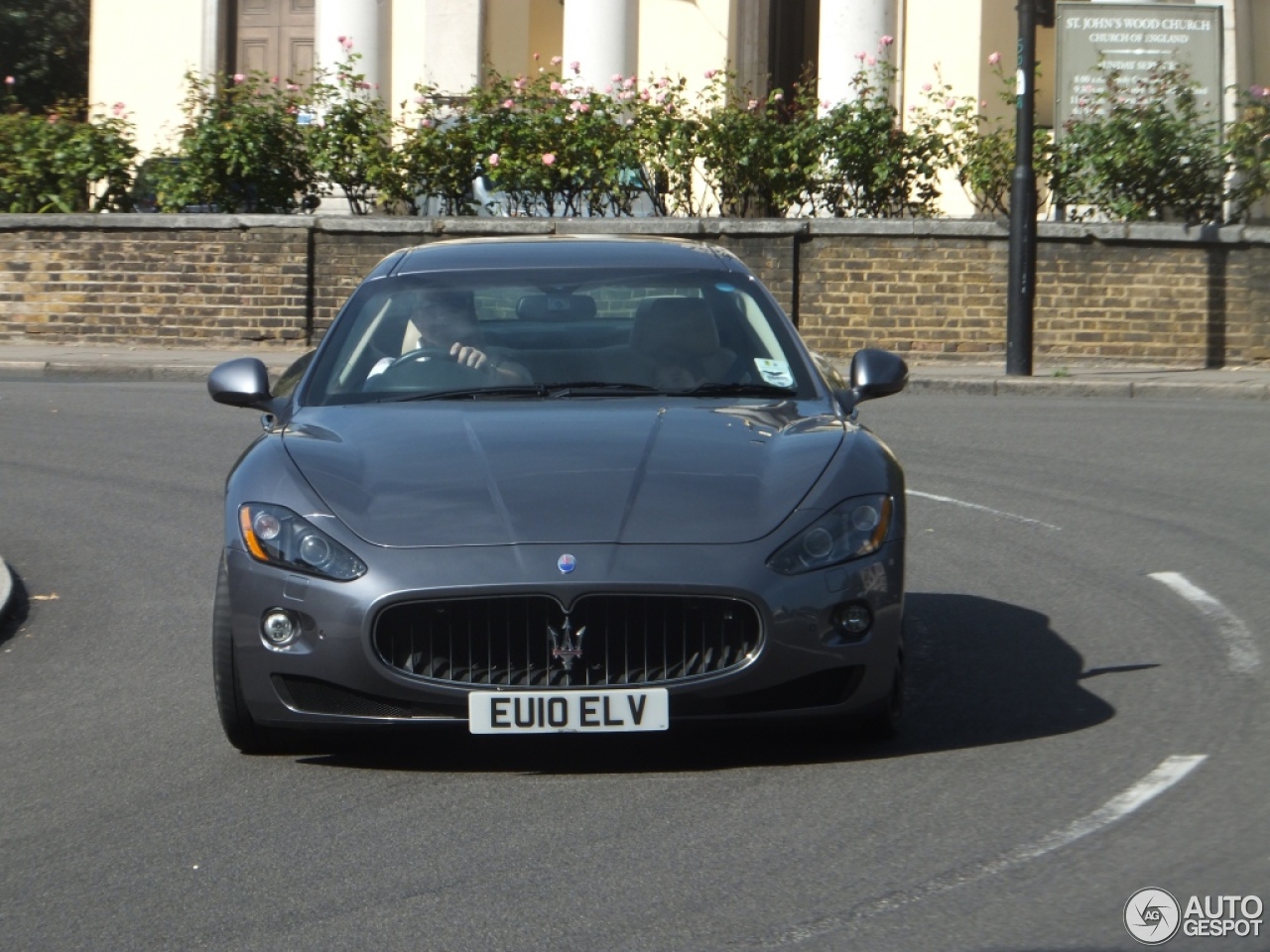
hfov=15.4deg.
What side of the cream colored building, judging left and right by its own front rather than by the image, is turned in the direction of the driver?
front

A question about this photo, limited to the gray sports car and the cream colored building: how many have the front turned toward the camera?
2

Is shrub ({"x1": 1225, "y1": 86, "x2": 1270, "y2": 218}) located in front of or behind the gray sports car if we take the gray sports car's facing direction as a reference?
behind

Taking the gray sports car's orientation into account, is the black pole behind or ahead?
behind

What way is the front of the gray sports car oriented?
toward the camera

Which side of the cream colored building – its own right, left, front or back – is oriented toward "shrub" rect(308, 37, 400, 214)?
front

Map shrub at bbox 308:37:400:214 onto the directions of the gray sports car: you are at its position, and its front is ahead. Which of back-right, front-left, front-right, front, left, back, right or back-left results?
back

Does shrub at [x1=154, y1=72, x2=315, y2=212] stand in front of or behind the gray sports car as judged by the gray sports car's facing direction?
behind

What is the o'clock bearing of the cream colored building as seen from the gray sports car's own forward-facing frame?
The cream colored building is roughly at 6 o'clock from the gray sports car.

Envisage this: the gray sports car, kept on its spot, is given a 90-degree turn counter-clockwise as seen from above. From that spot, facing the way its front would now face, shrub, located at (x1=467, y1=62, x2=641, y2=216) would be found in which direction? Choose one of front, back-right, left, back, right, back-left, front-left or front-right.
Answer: left

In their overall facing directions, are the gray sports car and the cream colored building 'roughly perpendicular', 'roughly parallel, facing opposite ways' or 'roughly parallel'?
roughly parallel

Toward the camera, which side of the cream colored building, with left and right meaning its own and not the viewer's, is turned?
front
